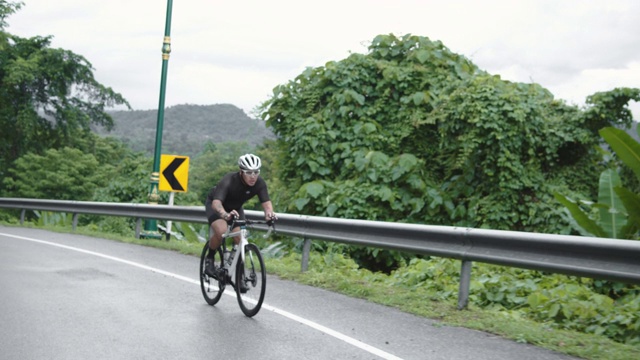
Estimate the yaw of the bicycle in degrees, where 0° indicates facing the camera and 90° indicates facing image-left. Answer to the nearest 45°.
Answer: approximately 315°

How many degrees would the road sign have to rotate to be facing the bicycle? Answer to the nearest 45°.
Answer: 0° — it already faces it

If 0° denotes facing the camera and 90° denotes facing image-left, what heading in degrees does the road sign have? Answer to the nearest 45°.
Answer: approximately 0°

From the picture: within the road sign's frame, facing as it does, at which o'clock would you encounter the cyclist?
The cyclist is roughly at 12 o'clock from the road sign.

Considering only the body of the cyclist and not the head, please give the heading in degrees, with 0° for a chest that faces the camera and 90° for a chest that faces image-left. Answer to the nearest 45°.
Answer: approximately 315°

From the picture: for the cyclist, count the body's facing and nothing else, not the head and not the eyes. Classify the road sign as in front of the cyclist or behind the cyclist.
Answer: behind
